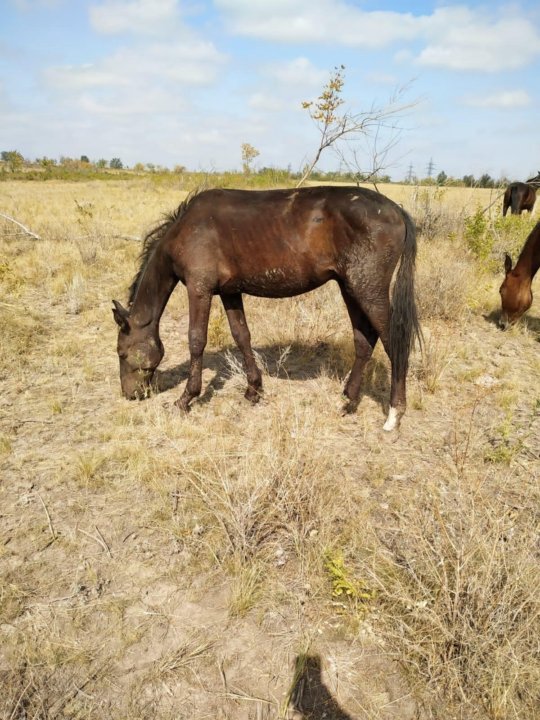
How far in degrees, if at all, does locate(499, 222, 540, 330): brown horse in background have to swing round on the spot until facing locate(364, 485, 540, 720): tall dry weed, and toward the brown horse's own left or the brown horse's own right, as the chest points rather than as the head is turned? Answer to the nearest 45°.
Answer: approximately 90° to the brown horse's own left

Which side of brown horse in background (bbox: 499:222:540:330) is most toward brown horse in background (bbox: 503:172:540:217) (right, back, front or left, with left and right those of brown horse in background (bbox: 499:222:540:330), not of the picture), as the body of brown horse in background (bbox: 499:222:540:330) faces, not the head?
right

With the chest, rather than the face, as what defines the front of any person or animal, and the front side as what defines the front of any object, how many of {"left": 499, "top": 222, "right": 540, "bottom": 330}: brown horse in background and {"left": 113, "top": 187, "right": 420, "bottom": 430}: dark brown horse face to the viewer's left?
2

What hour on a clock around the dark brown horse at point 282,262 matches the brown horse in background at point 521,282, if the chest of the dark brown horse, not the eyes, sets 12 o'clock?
The brown horse in background is roughly at 5 o'clock from the dark brown horse.

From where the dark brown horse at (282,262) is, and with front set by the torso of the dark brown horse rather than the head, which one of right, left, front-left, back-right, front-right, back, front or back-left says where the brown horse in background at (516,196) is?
back-right

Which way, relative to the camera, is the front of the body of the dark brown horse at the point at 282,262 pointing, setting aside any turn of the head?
to the viewer's left

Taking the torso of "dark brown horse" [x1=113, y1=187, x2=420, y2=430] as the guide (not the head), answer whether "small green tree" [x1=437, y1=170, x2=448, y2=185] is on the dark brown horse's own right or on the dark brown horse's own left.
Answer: on the dark brown horse's own right

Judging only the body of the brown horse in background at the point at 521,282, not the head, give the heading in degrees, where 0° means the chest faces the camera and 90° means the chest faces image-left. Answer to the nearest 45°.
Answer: approximately 90°

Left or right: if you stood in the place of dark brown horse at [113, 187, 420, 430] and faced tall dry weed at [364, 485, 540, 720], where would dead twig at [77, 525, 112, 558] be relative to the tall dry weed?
right

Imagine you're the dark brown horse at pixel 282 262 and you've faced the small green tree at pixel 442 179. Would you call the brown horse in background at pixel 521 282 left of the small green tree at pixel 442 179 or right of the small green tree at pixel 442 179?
right

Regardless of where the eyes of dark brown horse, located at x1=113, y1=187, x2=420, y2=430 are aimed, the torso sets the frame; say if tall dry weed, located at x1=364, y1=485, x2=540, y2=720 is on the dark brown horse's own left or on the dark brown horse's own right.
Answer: on the dark brown horse's own left
